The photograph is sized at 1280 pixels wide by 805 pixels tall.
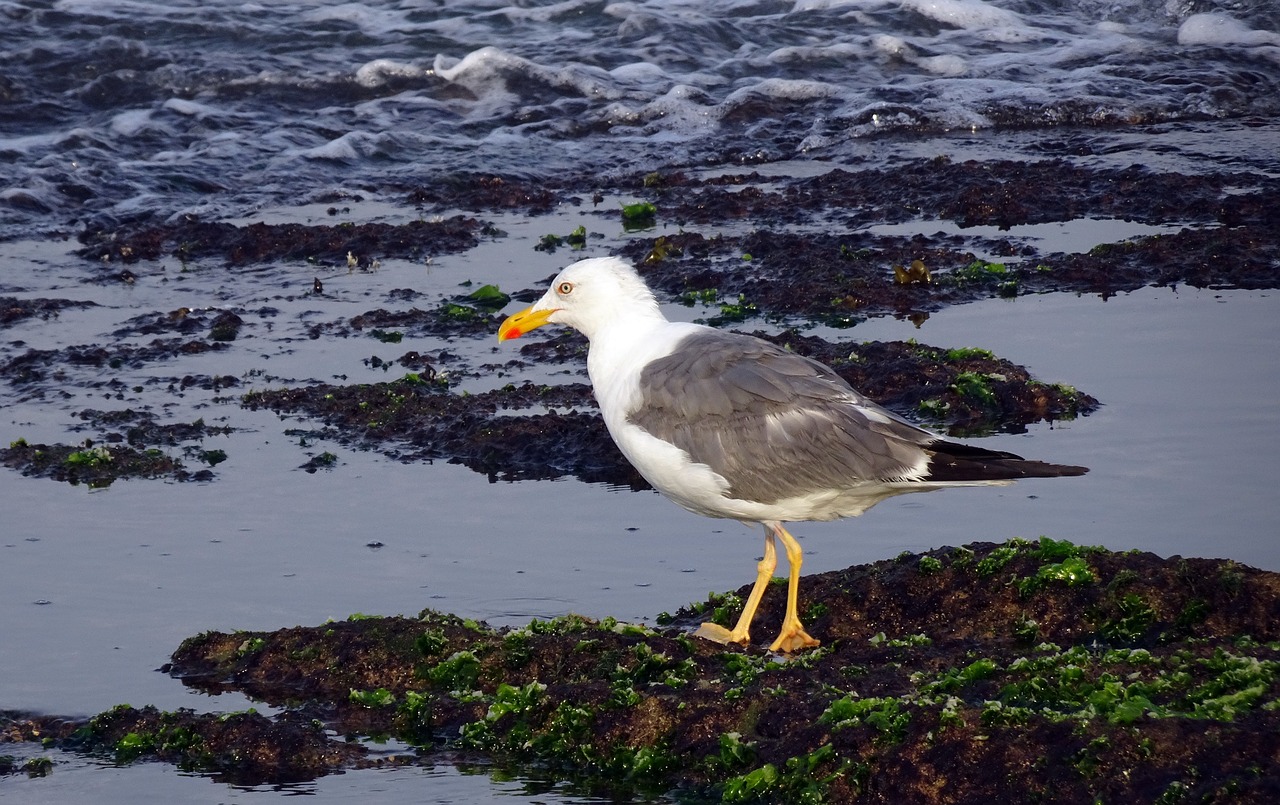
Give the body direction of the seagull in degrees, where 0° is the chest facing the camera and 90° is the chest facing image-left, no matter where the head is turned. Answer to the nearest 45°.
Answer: approximately 90°
